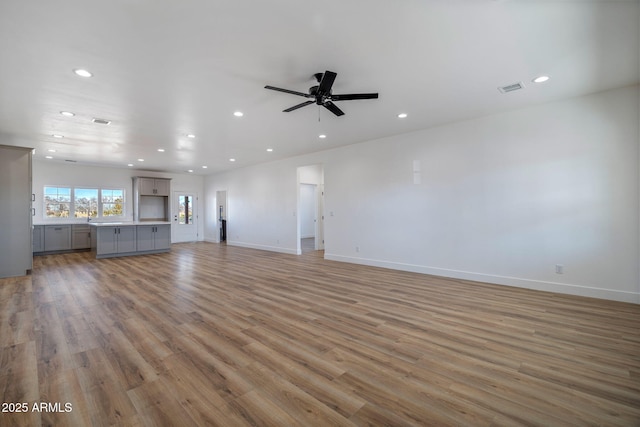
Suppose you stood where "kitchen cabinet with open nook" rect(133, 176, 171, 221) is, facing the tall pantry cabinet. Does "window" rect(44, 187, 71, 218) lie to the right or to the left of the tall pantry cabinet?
right

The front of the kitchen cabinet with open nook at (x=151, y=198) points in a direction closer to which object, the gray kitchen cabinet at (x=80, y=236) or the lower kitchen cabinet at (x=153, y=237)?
the lower kitchen cabinet

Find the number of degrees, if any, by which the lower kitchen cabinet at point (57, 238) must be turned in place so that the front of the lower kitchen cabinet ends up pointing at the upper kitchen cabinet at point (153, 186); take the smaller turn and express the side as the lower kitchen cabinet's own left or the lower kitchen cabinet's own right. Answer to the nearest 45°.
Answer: approximately 90° to the lower kitchen cabinet's own left

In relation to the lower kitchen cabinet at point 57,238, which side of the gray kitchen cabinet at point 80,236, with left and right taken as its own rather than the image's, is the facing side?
right

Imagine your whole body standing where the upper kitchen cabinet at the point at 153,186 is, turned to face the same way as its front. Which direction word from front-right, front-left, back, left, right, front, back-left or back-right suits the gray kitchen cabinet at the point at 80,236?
right

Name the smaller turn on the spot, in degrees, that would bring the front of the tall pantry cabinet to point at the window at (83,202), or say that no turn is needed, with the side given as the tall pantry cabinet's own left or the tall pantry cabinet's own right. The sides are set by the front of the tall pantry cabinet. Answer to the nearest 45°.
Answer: approximately 90° to the tall pantry cabinet's own left

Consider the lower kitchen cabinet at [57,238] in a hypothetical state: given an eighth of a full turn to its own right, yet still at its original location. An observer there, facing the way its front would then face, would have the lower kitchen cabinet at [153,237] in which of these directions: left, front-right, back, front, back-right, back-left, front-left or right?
left

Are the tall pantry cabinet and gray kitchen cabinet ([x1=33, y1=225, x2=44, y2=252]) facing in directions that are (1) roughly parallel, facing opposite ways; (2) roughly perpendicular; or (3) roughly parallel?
roughly perpendicular

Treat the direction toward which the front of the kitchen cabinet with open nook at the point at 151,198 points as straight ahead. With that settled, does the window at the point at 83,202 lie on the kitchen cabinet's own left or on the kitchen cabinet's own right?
on the kitchen cabinet's own right

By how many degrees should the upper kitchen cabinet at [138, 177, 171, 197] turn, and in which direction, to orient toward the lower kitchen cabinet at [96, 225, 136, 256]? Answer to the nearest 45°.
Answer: approximately 45° to its right

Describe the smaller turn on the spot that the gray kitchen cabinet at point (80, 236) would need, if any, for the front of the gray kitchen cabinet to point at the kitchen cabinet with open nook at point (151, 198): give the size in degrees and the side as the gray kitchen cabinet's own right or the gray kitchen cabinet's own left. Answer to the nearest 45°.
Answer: approximately 90° to the gray kitchen cabinet's own left

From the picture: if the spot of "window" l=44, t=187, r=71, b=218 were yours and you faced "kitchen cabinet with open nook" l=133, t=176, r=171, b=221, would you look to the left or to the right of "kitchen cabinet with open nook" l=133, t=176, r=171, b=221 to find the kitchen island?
right

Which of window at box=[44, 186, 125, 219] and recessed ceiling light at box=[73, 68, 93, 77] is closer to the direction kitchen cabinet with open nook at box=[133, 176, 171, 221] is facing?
the recessed ceiling light

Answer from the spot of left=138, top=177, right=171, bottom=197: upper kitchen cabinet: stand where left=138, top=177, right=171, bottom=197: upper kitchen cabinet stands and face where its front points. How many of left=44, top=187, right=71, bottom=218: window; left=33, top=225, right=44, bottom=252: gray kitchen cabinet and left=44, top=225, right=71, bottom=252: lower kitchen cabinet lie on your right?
3

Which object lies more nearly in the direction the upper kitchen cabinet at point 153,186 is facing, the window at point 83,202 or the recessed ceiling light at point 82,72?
the recessed ceiling light
